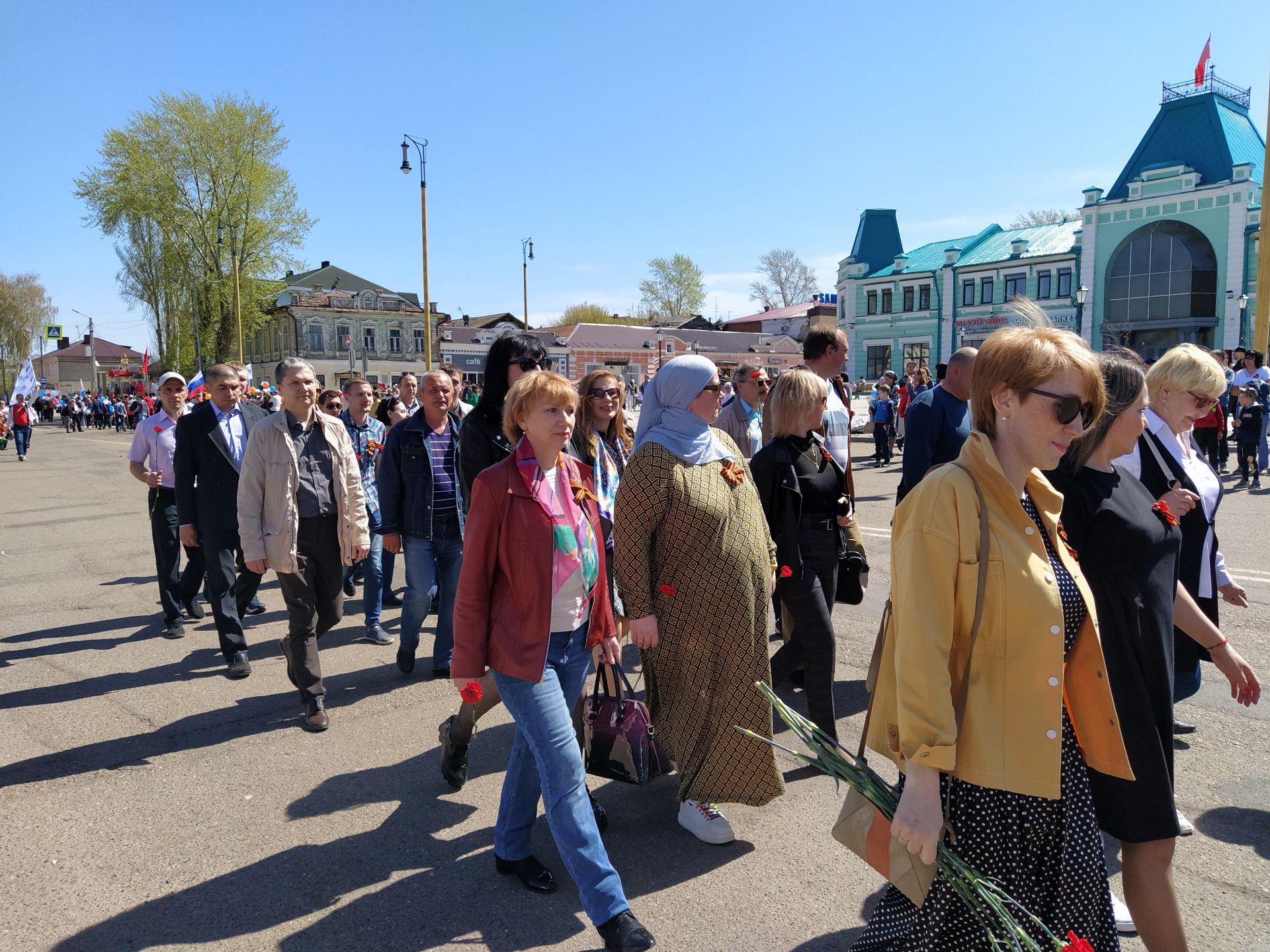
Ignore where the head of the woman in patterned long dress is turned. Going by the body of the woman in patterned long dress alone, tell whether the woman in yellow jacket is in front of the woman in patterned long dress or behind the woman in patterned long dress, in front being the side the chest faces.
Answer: in front

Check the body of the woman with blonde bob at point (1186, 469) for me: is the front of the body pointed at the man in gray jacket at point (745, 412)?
no

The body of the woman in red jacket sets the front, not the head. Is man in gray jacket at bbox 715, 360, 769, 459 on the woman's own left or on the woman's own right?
on the woman's own left

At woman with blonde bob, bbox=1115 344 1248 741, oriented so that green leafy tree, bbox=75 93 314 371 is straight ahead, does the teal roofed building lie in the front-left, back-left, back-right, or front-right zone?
front-right

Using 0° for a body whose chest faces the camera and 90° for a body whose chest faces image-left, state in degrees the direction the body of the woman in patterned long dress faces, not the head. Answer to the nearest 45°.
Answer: approximately 315°

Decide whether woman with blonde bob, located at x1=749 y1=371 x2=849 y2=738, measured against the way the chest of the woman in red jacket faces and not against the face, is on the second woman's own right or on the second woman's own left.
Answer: on the second woman's own left

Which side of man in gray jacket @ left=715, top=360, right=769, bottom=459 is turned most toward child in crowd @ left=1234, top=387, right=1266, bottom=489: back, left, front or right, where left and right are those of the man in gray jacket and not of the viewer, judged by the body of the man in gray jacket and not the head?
left

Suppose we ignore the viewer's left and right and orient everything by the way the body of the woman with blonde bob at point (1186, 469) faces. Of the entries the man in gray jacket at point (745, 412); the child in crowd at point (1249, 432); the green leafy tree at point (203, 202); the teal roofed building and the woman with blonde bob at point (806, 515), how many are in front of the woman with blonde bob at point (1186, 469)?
0

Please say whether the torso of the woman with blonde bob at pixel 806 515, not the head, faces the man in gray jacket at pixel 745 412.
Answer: no

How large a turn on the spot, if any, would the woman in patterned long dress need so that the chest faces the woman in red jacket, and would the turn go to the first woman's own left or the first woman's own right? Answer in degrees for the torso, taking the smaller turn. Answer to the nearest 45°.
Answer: approximately 90° to the first woman's own right

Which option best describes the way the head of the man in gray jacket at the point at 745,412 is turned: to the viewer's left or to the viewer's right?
to the viewer's right

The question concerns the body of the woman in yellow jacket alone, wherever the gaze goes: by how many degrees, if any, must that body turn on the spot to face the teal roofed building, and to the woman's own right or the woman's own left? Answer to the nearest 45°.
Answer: approximately 135° to the woman's own left
